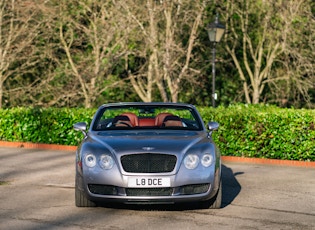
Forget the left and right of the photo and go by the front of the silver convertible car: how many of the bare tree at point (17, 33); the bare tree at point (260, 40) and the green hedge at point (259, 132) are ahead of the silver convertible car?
0

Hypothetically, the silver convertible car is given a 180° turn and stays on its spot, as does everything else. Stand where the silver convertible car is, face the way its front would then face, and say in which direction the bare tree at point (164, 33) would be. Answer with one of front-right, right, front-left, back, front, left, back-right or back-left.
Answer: front

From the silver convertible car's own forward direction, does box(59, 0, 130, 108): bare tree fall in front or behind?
behind

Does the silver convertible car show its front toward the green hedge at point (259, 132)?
no

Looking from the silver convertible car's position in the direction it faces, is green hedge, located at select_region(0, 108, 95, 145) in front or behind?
behind

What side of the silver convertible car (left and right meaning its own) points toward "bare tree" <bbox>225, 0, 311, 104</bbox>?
back

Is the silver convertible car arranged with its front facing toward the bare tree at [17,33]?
no

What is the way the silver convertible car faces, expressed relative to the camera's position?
facing the viewer

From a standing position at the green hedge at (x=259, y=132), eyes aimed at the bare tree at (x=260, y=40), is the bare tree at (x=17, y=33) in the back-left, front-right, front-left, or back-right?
front-left
